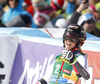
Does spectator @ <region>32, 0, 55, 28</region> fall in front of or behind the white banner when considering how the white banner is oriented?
behind

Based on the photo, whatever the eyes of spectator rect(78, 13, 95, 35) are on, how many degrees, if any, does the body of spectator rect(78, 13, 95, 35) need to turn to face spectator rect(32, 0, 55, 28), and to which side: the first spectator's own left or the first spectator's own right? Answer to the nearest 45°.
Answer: approximately 90° to the first spectator's own right

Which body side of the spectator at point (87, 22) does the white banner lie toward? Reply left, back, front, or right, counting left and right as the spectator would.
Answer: right

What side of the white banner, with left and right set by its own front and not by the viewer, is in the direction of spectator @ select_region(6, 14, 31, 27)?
back

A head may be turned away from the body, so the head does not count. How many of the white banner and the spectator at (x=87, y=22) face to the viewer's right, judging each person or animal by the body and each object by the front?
0

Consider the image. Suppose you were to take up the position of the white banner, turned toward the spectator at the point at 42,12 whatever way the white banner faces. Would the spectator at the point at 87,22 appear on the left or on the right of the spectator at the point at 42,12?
right

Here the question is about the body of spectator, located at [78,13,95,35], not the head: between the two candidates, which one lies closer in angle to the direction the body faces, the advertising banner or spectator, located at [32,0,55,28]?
the advertising banner

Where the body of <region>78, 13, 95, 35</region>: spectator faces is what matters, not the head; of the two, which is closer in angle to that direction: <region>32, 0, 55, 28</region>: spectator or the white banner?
the white banner

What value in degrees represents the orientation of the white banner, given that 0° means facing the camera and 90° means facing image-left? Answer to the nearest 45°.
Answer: approximately 0°

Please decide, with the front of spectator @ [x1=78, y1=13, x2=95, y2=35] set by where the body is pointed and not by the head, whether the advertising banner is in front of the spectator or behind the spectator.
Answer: in front
